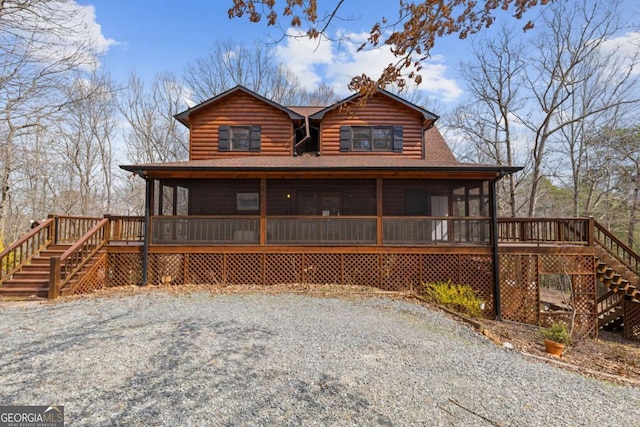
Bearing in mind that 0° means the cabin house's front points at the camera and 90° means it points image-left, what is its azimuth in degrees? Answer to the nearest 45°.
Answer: approximately 0°

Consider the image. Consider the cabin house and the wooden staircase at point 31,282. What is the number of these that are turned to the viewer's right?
0

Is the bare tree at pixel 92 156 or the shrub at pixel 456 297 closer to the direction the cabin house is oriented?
the shrub

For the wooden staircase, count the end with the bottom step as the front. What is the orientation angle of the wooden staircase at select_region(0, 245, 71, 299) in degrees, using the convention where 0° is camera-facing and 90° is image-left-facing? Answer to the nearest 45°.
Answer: approximately 45°

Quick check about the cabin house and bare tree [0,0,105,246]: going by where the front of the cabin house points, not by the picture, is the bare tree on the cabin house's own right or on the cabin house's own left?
on the cabin house's own right

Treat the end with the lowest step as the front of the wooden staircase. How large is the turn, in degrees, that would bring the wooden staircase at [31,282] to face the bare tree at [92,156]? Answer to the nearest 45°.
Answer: approximately 135° to its right

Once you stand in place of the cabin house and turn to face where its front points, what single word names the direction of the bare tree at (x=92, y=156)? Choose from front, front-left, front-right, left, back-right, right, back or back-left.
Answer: back-right
